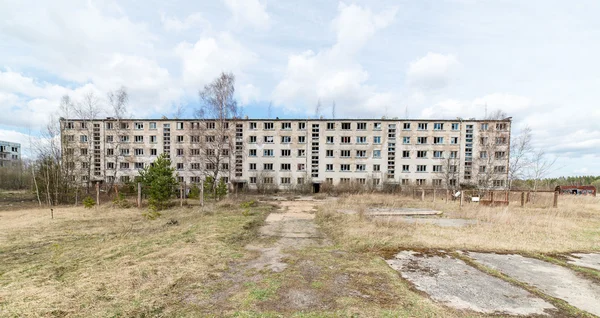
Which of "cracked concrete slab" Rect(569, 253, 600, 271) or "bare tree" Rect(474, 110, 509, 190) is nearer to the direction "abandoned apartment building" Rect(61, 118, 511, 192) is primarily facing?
the cracked concrete slab

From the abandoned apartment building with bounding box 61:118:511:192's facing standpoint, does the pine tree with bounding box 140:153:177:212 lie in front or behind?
in front

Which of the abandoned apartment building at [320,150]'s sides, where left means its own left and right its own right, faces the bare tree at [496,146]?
left

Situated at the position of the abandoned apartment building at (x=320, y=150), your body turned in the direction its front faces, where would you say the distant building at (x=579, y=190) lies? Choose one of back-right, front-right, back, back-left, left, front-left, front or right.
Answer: left

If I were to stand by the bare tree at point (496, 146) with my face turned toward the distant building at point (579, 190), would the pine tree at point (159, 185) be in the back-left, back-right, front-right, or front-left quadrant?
back-right

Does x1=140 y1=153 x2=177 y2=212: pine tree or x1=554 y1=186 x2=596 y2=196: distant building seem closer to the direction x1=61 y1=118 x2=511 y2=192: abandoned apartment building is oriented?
the pine tree

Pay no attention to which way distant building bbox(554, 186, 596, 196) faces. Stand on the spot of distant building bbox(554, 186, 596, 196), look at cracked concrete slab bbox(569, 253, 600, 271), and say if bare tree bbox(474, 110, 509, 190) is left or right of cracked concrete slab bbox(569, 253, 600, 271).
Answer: right

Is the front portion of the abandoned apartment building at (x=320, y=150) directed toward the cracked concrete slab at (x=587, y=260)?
yes

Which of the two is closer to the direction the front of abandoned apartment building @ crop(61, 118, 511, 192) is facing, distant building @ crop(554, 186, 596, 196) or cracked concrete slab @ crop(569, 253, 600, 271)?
the cracked concrete slab

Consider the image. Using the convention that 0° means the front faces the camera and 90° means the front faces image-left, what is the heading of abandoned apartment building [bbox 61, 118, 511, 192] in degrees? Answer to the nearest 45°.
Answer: approximately 0°
